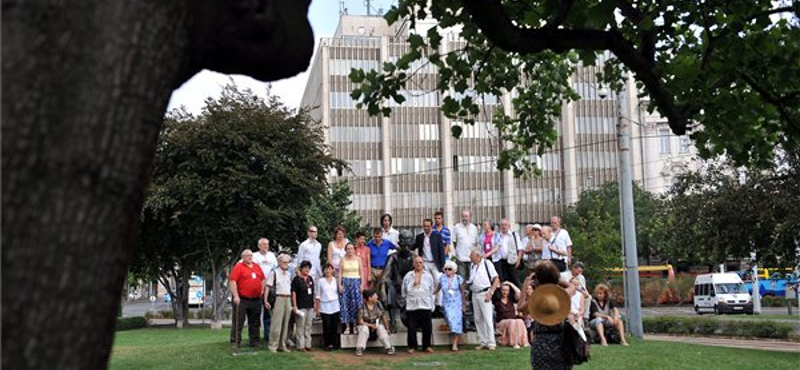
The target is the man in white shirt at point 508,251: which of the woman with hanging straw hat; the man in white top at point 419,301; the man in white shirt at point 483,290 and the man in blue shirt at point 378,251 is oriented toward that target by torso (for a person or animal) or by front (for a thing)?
the woman with hanging straw hat

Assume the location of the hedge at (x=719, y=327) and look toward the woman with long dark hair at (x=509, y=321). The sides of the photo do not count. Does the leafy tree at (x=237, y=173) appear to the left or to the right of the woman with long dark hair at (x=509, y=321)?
right

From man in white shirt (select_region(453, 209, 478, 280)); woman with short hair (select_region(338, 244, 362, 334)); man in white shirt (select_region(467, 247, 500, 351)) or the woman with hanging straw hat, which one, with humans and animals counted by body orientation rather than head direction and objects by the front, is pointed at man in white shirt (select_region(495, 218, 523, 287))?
the woman with hanging straw hat

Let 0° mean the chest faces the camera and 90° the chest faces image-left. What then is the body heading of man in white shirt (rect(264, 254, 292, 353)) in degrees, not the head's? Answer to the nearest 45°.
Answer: approximately 315°

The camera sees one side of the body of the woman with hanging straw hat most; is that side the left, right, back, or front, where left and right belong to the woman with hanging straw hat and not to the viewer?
back

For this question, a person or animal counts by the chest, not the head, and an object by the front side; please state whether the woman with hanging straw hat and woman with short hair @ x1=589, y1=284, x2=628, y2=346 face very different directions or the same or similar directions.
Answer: very different directions

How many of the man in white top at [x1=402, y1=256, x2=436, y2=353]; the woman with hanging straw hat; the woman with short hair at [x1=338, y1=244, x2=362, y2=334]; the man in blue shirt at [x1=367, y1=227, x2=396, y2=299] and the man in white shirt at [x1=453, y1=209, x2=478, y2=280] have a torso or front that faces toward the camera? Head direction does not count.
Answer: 4

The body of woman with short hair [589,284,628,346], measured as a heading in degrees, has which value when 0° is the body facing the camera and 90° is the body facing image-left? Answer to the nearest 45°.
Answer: approximately 0°

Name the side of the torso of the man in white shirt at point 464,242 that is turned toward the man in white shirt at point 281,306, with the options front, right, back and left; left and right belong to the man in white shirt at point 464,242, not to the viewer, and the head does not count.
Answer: right

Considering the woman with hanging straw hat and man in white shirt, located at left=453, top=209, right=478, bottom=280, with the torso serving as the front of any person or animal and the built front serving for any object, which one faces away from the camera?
the woman with hanging straw hat

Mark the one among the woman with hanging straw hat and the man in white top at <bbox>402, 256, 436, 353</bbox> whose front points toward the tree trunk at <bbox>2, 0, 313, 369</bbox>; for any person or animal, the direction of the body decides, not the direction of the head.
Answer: the man in white top

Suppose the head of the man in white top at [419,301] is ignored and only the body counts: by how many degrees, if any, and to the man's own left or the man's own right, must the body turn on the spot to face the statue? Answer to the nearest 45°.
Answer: approximately 135° to the man's own right

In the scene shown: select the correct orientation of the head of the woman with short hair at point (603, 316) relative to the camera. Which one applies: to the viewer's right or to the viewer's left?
to the viewer's left
